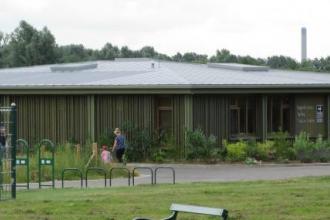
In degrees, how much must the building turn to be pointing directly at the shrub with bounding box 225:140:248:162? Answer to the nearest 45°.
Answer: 0° — it already faces it

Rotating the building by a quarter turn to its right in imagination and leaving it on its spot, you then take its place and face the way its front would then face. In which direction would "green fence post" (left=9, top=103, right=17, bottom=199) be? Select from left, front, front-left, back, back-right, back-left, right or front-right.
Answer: front-left

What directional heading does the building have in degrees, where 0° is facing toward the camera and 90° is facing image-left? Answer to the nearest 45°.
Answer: approximately 315°

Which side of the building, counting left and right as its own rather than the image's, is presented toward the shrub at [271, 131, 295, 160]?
front

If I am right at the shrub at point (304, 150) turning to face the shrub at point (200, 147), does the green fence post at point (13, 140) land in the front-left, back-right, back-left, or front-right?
front-left
